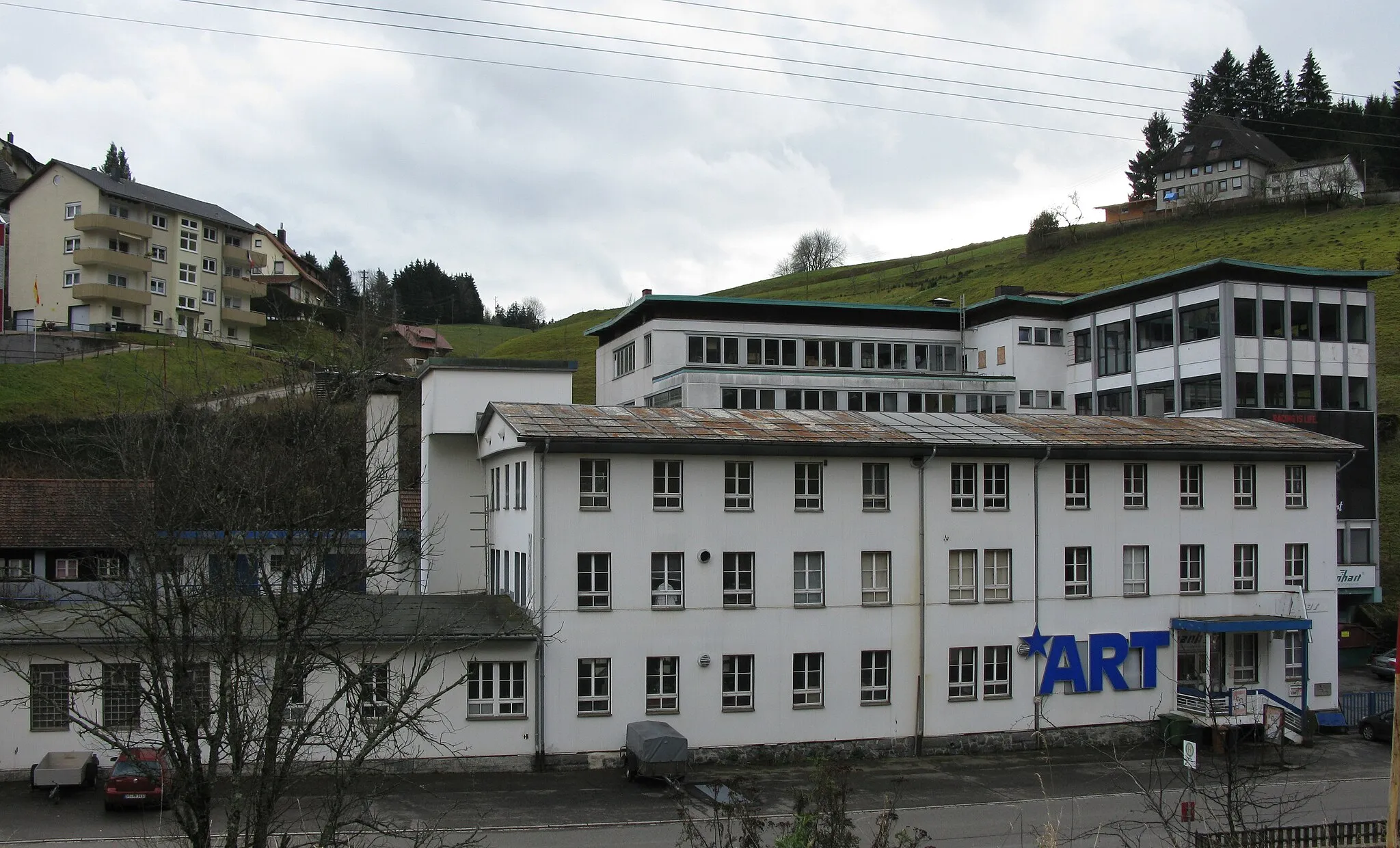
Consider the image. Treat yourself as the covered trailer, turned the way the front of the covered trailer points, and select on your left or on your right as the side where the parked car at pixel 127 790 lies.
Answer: on your right

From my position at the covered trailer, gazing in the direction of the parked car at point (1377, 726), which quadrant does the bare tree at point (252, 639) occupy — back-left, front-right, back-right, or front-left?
back-right

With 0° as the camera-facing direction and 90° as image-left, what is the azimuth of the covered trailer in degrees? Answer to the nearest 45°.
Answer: approximately 315°

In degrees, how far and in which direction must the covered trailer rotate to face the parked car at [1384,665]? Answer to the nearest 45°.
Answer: approximately 90° to its left

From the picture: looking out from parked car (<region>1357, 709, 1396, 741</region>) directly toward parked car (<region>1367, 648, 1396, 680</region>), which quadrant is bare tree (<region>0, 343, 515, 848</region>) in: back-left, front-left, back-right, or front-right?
back-left

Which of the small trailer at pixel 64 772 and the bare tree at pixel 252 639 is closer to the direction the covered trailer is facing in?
the bare tree

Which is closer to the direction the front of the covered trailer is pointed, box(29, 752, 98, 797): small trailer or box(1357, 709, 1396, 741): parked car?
the parked car

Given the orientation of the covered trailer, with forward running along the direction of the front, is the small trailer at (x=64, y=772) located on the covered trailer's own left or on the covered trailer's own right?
on the covered trailer's own right
